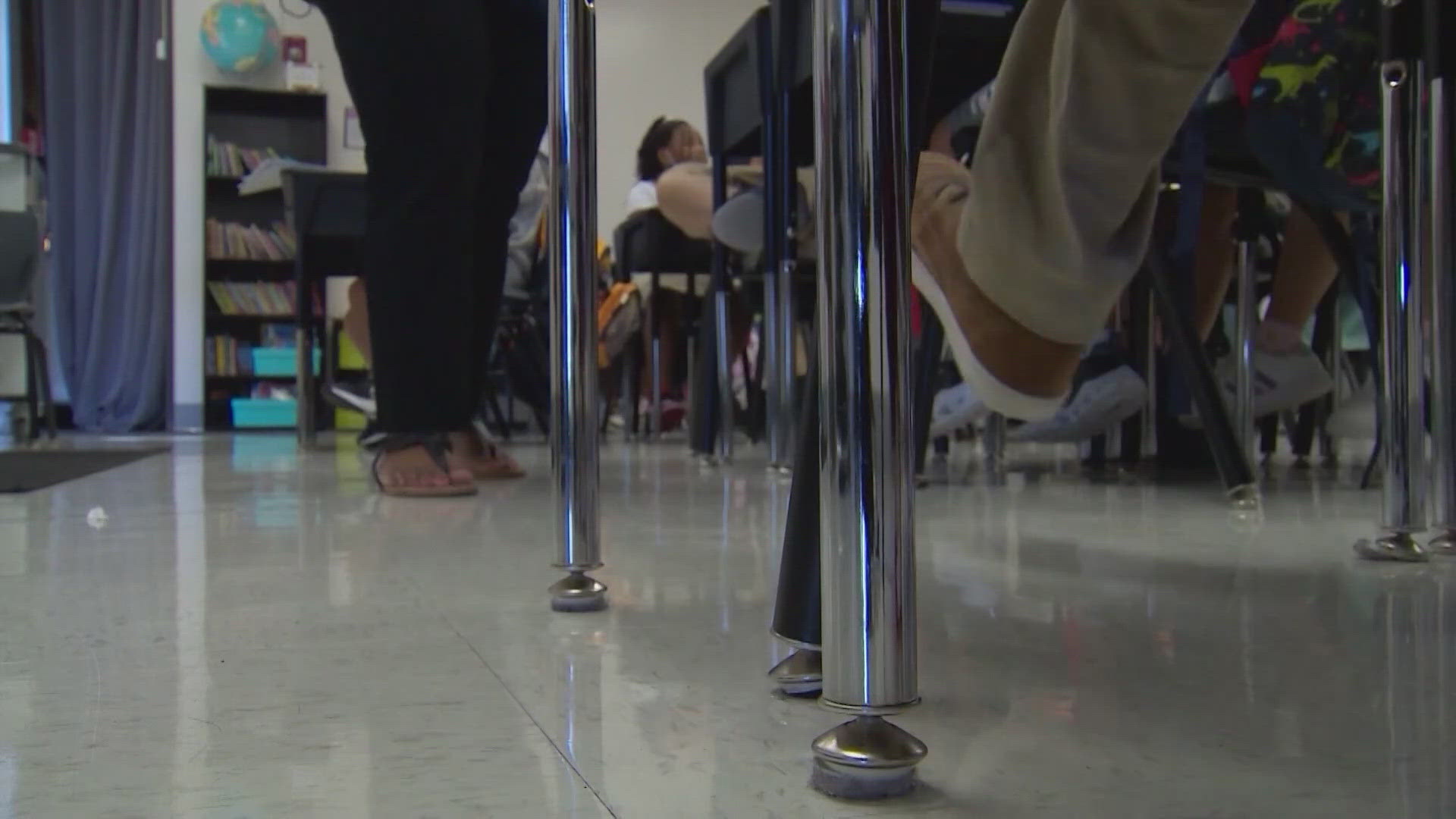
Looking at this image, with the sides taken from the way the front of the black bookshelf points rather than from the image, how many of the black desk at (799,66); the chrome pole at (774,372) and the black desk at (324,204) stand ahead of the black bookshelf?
3

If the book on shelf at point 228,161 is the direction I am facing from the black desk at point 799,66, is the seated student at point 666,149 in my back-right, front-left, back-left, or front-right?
front-right

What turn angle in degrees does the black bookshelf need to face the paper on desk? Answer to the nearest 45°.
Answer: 0° — it already faces it

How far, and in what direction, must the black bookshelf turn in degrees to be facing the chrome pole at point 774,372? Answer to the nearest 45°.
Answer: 0° — it already faces it

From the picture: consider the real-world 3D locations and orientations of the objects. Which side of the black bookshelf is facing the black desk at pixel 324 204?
front

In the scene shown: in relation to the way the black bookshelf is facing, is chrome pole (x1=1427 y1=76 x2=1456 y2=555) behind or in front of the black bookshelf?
in front

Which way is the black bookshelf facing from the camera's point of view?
toward the camera
